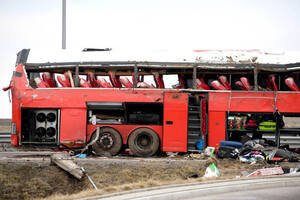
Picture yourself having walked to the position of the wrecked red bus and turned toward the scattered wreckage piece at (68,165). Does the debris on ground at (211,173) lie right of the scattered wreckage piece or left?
left

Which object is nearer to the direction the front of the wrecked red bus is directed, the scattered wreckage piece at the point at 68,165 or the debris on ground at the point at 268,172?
the debris on ground

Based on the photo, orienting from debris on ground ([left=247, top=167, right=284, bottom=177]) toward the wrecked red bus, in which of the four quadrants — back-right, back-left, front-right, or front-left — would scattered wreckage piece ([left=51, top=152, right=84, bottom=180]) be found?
front-left

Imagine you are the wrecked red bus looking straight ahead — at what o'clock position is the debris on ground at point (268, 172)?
The debris on ground is roughly at 2 o'clock from the wrecked red bus.

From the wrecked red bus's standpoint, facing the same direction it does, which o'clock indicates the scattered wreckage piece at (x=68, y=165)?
The scattered wreckage piece is roughly at 4 o'clock from the wrecked red bus.

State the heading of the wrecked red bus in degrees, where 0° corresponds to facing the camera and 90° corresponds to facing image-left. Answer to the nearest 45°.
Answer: approximately 270°

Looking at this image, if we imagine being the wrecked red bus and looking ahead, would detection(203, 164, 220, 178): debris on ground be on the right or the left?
on its right

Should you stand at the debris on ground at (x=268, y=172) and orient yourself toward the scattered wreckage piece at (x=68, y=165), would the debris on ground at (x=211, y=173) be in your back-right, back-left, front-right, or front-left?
front-left

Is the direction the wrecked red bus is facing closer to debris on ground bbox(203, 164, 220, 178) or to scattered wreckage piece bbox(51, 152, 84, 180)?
the debris on ground
